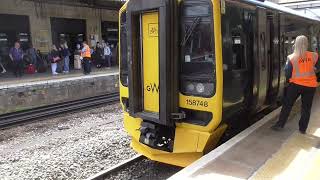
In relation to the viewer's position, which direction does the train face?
facing the viewer and to the left of the viewer

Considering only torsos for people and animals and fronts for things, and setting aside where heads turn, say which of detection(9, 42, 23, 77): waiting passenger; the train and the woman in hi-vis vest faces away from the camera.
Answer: the woman in hi-vis vest

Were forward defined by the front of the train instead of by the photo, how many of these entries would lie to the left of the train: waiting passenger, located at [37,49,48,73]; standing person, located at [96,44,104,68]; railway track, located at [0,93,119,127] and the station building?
0

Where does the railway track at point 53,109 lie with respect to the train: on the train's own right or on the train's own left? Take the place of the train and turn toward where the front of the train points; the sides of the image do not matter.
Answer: on the train's own right

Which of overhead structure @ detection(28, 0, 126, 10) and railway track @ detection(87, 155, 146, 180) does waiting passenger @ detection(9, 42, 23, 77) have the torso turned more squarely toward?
the railway track

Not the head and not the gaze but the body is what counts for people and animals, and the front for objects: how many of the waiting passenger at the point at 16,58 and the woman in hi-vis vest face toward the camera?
1

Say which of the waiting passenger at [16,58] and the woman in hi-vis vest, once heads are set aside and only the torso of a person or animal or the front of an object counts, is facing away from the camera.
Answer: the woman in hi-vis vest

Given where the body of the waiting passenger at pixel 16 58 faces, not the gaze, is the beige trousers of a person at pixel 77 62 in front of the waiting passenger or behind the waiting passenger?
behind

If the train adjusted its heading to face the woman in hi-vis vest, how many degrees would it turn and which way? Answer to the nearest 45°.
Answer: approximately 135° to its left

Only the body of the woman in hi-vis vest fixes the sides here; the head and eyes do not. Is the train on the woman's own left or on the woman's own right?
on the woman's own left

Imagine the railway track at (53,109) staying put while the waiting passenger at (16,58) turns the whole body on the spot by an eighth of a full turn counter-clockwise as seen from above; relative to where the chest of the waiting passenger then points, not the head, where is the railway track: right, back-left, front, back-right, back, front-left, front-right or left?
front-right

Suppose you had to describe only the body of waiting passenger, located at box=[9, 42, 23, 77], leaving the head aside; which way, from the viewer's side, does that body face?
toward the camera

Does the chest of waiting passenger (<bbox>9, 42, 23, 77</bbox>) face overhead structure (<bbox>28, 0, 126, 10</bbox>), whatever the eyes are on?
no

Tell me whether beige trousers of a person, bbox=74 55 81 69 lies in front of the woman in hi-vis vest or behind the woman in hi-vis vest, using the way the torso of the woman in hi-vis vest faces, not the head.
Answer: in front

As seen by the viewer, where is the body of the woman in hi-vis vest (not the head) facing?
away from the camera
